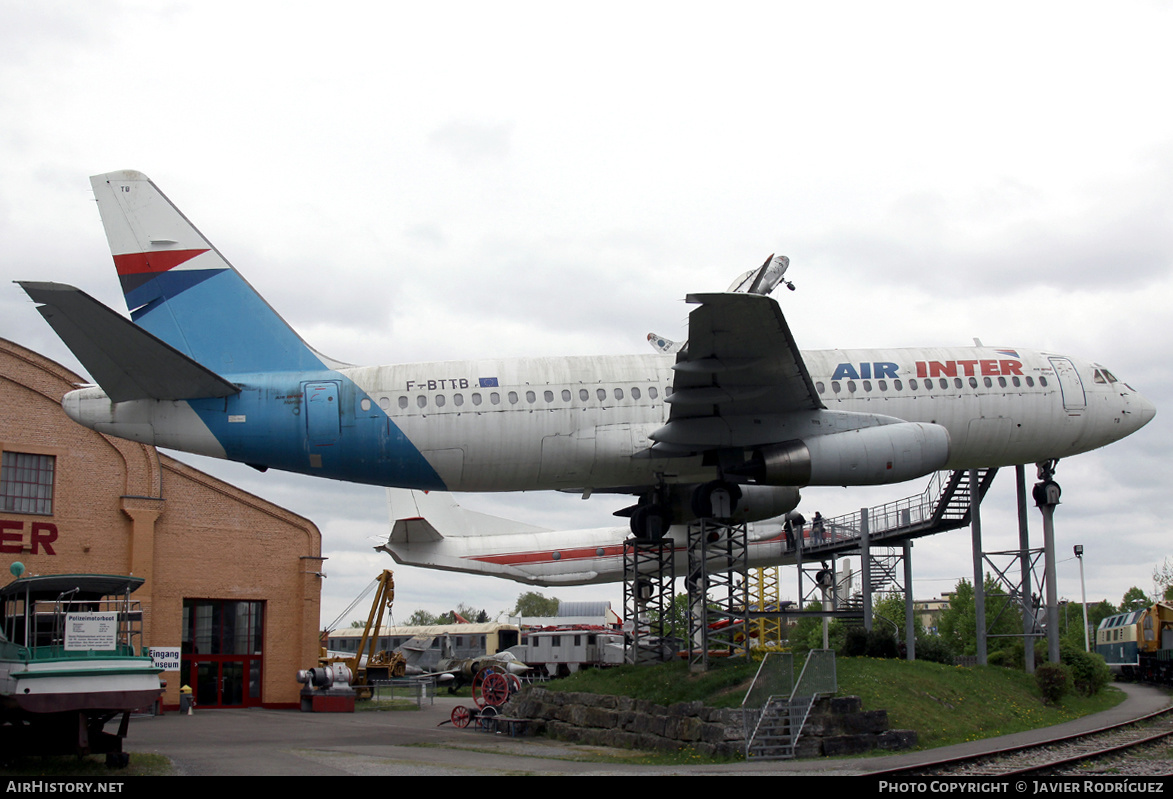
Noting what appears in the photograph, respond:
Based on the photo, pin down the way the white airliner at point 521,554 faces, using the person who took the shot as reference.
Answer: facing to the right of the viewer

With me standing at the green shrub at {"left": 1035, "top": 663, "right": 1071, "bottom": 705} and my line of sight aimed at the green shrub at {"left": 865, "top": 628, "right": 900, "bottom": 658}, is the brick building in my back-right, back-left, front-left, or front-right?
front-left

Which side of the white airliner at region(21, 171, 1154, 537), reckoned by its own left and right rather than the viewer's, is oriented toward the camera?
right

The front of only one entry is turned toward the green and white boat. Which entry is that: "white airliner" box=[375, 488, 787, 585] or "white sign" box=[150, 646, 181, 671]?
the white sign

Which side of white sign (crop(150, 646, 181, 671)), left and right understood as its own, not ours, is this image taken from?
front

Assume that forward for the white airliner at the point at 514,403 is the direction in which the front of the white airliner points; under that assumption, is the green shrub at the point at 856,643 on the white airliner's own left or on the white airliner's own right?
on the white airliner's own left

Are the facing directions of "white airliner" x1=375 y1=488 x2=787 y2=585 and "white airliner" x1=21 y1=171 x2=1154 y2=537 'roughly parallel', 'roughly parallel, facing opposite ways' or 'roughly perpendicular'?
roughly parallel

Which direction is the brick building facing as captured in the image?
toward the camera

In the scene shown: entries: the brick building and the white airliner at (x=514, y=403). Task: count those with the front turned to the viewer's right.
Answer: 1

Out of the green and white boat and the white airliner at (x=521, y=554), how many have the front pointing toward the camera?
0

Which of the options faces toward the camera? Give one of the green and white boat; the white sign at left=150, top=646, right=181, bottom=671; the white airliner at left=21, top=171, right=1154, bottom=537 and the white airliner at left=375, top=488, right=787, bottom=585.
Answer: the white sign

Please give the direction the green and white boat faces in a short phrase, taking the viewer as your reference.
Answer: facing away from the viewer and to the left of the viewer

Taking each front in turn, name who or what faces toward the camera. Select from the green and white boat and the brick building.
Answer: the brick building
